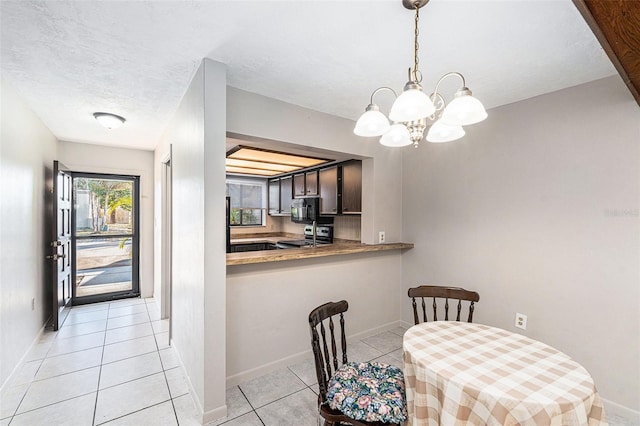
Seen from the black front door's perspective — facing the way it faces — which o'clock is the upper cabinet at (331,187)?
The upper cabinet is roughly at 1 o'clock from the black front door.

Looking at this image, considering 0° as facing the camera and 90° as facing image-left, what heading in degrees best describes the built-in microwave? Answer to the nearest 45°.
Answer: approximately 45°

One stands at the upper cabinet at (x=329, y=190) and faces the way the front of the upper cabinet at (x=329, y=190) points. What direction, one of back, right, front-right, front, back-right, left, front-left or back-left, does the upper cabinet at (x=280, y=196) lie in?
right

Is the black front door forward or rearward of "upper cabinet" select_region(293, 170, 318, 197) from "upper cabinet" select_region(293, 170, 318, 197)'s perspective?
forward

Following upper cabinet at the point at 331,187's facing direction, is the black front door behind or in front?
in front

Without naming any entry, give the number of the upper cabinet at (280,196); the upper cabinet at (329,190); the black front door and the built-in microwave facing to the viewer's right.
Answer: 1

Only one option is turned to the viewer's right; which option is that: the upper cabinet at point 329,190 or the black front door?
the black front door

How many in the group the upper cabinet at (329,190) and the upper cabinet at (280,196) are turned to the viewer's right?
0

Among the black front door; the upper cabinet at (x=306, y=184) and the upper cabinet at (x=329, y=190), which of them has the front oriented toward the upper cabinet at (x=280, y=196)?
the black front door

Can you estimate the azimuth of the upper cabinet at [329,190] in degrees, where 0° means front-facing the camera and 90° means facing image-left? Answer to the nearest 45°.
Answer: approximately 45°

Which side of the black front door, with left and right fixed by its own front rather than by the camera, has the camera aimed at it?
right

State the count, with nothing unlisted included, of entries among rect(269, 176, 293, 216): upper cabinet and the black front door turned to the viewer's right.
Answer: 1

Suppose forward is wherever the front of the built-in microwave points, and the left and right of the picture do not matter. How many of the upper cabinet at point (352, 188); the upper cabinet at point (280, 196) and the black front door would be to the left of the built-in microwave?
1
